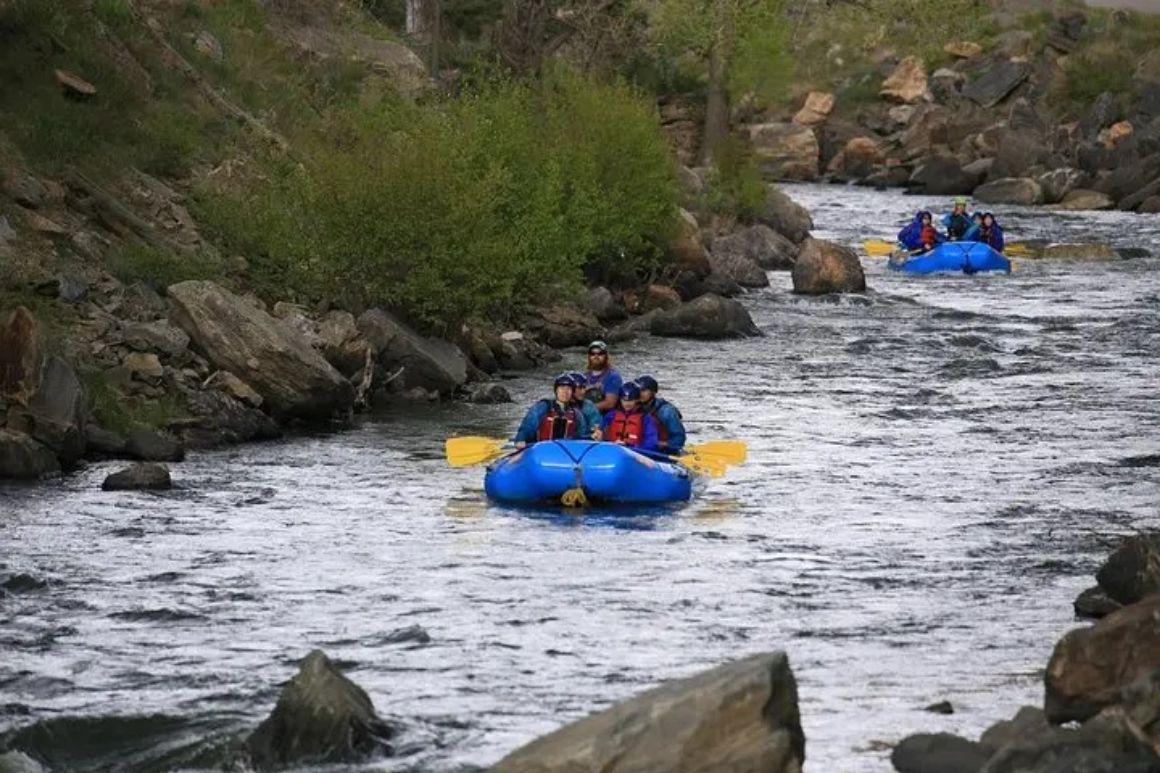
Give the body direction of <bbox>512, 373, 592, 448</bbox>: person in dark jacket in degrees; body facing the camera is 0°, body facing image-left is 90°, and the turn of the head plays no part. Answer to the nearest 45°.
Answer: approximately 0°

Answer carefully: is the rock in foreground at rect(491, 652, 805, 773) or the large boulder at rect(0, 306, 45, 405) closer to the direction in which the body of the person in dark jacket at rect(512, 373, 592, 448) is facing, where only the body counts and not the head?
the rock in foreground

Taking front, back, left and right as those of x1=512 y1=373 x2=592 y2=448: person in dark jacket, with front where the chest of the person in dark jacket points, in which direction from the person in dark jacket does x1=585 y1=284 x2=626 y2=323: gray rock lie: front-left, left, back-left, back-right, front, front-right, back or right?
back

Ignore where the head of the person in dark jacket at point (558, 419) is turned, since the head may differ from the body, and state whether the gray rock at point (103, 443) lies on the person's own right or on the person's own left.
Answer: on the person's own right

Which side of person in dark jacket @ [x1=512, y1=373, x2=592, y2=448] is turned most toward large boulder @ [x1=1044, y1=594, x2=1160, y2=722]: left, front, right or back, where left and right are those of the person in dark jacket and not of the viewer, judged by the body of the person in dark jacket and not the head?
front

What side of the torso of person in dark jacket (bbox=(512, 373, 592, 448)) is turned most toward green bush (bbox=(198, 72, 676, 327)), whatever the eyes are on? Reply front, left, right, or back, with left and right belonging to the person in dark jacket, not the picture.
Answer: back

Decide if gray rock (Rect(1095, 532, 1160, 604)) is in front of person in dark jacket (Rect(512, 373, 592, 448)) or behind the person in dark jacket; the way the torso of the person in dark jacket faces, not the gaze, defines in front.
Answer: in front

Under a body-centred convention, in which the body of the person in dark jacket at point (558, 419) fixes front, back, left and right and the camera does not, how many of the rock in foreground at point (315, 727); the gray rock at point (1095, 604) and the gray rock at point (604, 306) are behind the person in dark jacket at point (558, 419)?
1

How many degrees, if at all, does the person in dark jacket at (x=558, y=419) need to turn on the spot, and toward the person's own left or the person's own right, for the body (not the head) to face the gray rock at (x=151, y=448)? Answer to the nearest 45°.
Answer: approximately 90° to the person's own right

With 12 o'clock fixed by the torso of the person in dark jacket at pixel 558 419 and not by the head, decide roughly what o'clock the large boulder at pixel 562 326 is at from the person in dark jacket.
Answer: The large boulder is roughly at 6 o'clock from the person in dark jacket.

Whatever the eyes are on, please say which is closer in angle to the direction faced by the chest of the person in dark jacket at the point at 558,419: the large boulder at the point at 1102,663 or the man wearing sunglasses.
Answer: the large boulder
